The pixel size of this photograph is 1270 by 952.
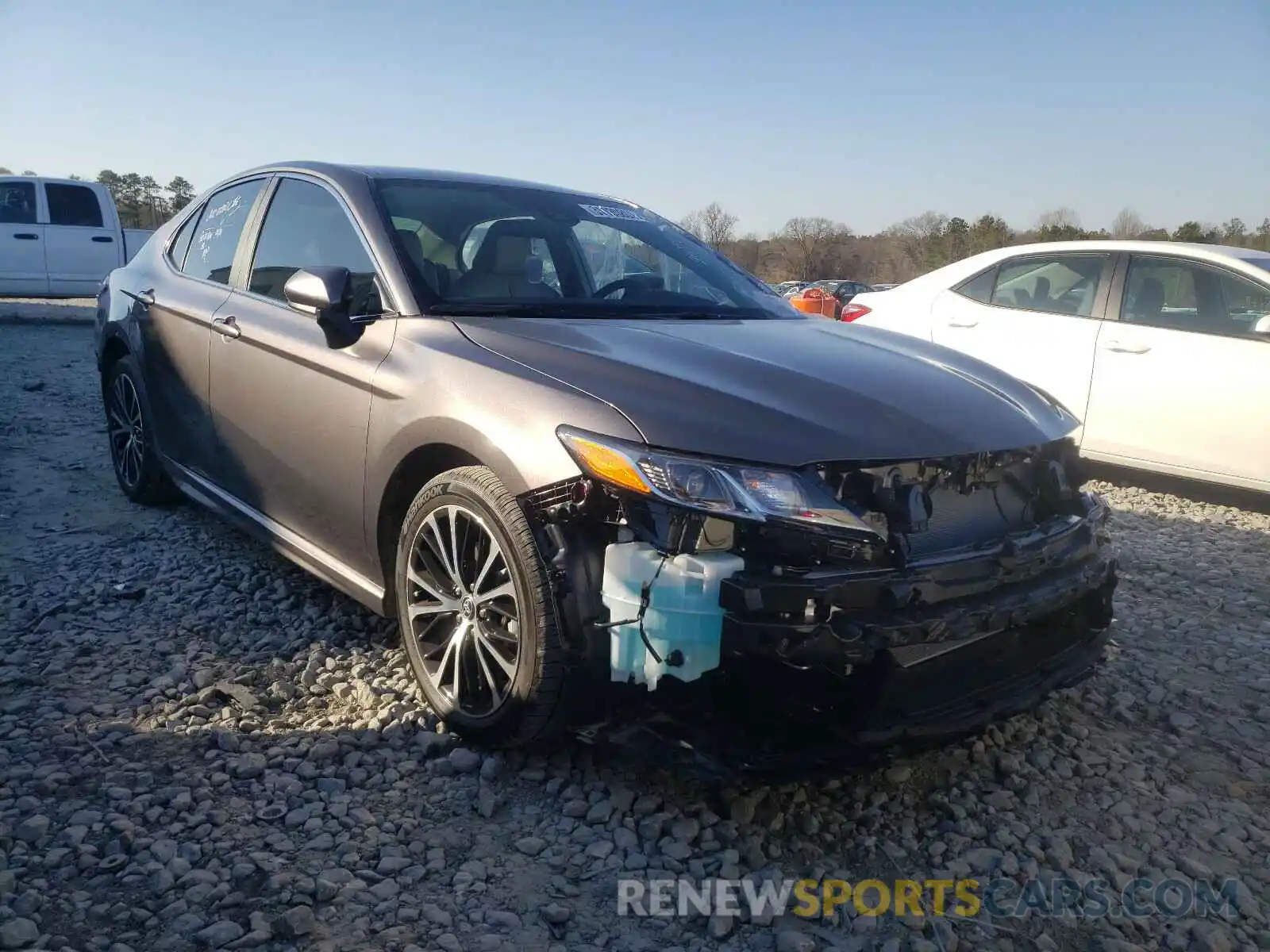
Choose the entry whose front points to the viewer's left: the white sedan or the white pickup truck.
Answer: the white pickup truck

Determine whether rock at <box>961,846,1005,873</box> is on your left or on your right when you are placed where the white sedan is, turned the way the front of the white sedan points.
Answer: on your right

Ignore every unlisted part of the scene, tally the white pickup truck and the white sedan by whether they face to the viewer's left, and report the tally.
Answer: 1

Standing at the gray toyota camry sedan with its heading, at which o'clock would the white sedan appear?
The white sedan is roughly at 9 o'clock from the gray toyota camry sedan.

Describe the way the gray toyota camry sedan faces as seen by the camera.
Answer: facing the viewer and to the right of the viewer

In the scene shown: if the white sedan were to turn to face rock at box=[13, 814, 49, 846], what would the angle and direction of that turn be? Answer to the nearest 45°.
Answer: approximately 90° to its right

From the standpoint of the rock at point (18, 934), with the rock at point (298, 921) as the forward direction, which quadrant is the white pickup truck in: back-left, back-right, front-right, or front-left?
back-left

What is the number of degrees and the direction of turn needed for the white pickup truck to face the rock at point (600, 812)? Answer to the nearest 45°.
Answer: approximately 90° to its left

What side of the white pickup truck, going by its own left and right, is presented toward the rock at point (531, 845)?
left

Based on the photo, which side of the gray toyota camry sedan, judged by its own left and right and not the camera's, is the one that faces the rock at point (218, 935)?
right

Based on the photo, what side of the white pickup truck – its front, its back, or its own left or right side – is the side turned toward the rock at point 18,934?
left

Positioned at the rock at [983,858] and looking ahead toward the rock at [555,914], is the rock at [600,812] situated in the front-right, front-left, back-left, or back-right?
front-right

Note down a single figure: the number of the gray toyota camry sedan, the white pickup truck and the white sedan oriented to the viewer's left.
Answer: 1

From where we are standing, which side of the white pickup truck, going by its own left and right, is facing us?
left

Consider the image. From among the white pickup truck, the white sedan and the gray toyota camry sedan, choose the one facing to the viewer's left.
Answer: the white pickup truck
